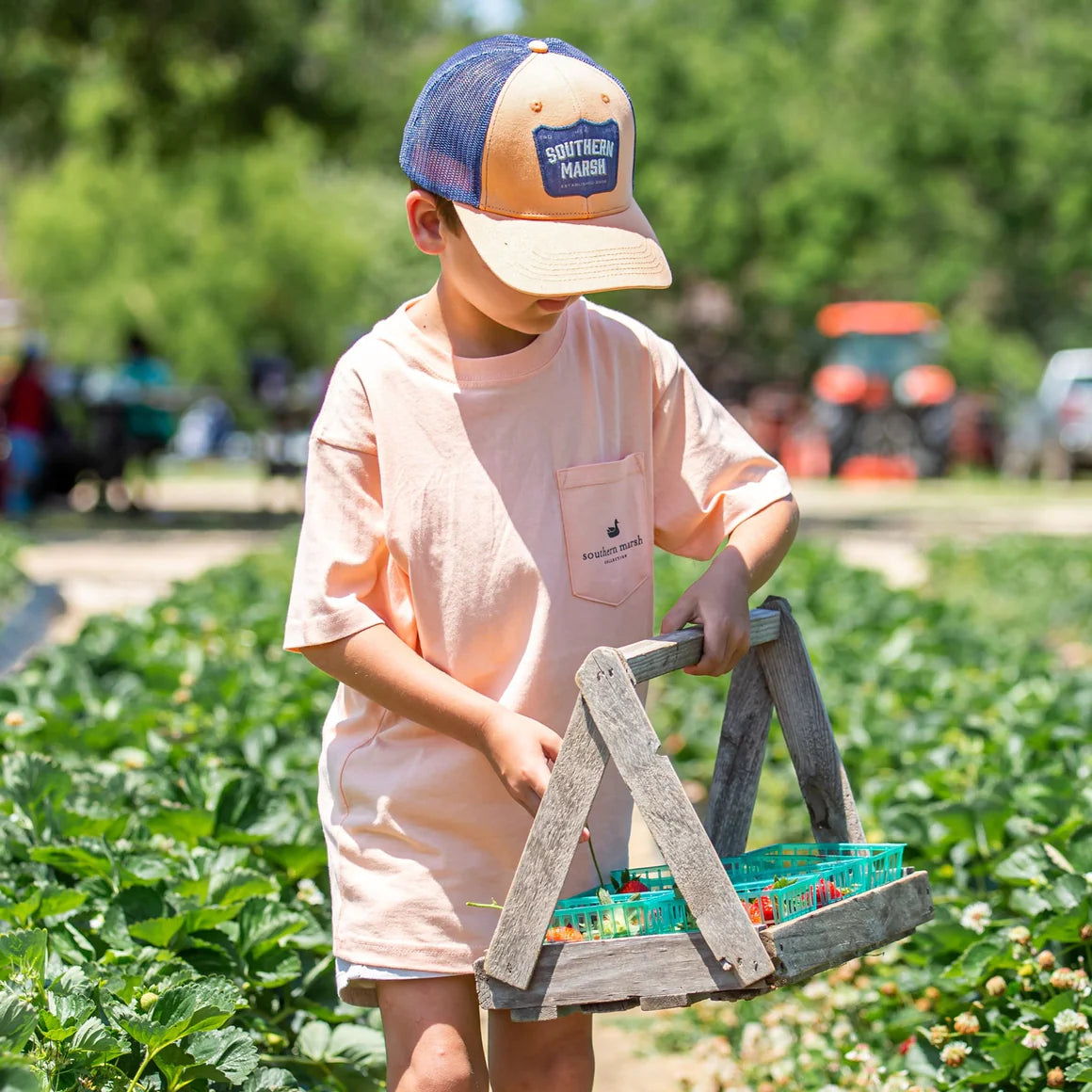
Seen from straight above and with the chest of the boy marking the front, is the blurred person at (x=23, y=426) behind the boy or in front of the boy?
behind

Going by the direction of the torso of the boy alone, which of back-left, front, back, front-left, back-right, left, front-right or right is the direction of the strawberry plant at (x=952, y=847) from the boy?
left

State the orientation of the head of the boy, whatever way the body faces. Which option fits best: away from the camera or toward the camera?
toward the camera
